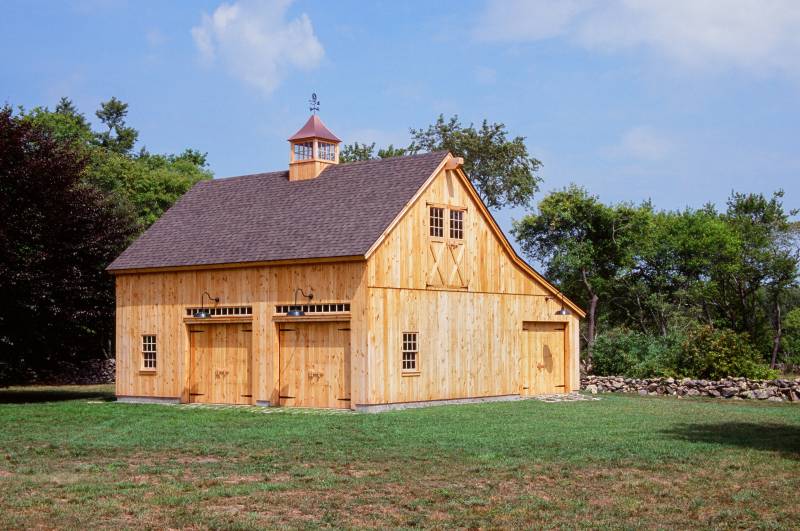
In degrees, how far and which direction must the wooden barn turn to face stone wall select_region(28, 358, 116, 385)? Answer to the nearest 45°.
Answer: approximately 90° to its right

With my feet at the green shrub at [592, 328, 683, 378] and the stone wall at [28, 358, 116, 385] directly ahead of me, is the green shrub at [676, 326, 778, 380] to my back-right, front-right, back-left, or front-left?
back-left

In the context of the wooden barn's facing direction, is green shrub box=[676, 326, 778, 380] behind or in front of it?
behind

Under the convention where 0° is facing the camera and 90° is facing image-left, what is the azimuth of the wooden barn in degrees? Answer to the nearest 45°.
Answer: approximately 45°
